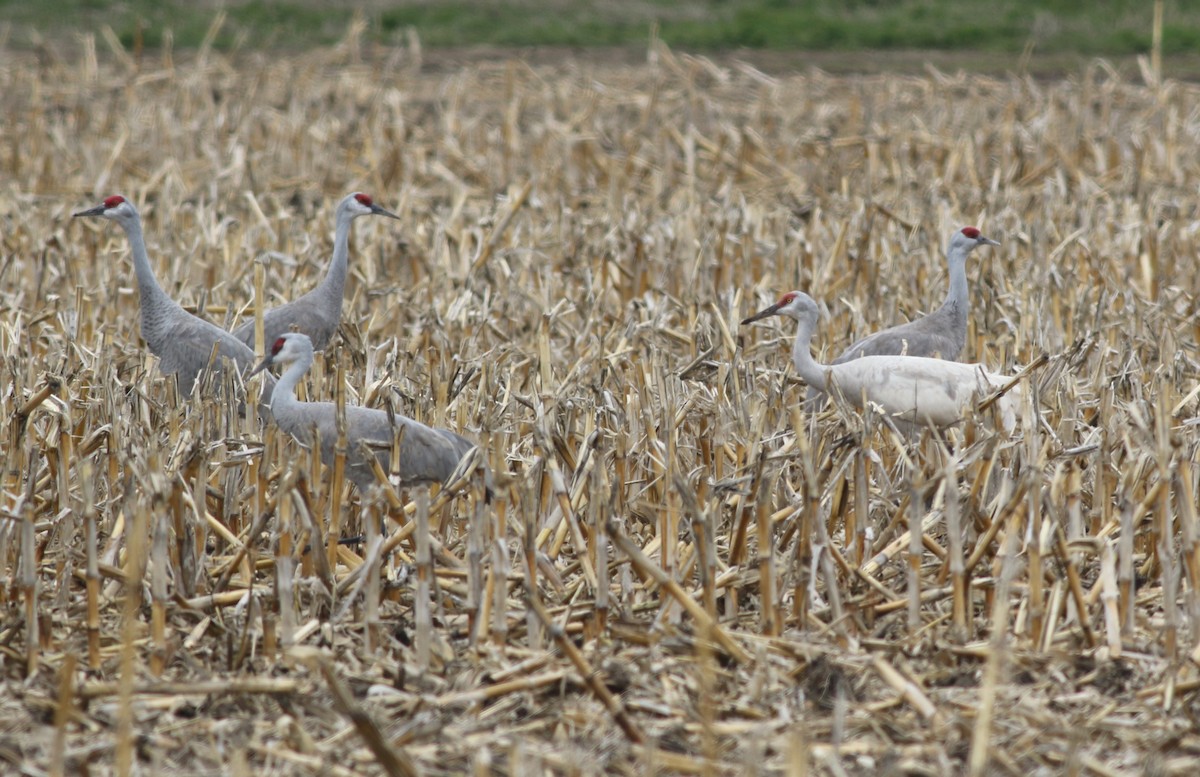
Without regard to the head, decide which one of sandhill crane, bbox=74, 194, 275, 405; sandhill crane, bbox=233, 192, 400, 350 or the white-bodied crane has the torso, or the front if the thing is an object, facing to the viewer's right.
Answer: sandhill crane, bbox=233, 192, 400, 350

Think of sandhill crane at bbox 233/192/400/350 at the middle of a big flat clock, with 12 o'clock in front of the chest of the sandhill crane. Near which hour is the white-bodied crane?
The white-bodied crane is roughly at 1 o'clock from the sandhill crane.

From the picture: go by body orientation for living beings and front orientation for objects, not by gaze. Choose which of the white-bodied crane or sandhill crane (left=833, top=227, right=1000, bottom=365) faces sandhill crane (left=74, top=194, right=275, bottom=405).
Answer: the white-bodied crane

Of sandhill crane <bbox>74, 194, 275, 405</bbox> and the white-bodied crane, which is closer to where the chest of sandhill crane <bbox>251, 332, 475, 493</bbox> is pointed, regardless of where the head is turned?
the sandhill crane

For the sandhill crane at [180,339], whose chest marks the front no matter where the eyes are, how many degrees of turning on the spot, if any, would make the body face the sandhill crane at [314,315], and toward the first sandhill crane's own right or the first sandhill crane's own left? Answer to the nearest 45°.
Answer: approximately 135° to the first sandhill crane's own right

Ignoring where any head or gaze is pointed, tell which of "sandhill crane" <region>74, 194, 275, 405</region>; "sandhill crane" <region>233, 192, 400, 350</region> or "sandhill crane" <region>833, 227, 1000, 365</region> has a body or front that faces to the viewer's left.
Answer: "sandhill crane" <region>74, 194, 275, 405</region>

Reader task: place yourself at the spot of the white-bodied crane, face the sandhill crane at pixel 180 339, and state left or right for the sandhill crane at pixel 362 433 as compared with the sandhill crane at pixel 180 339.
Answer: left

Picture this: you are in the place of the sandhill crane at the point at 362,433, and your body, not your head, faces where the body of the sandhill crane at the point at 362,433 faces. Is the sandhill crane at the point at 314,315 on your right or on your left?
on your right

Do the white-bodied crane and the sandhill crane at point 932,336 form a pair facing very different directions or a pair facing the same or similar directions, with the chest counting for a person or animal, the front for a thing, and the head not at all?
very different directions

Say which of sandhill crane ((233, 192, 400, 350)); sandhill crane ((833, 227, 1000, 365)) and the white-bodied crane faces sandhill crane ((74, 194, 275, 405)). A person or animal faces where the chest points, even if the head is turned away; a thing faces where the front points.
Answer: the white-bodied crane

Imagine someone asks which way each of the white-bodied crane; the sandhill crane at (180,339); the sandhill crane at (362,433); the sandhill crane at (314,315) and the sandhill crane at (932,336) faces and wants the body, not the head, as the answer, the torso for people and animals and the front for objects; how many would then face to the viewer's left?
3

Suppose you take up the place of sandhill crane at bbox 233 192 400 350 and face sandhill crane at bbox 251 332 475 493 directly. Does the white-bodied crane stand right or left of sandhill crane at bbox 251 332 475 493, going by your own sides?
left

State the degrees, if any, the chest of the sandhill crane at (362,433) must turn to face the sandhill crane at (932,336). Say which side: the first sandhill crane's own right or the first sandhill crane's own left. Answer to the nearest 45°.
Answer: approximately 135° to the first sandhill crane's own right

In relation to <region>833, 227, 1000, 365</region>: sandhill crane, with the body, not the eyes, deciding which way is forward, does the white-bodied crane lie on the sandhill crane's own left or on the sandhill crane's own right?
on the sandhill crane's own right

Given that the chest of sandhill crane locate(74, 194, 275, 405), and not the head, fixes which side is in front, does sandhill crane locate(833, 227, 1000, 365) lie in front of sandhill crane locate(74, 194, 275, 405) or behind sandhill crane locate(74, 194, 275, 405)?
behind

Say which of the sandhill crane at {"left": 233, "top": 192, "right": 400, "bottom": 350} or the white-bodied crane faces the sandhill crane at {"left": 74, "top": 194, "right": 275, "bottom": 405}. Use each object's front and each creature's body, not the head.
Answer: the white-bodied crane

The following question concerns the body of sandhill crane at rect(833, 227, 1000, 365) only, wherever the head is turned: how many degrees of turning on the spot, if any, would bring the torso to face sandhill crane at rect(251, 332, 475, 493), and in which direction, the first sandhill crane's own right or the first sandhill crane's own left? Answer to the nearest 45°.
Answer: approximately 135° to the first sandhill crane's own right

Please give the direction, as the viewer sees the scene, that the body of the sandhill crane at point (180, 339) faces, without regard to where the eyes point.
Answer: to the viewer's left
